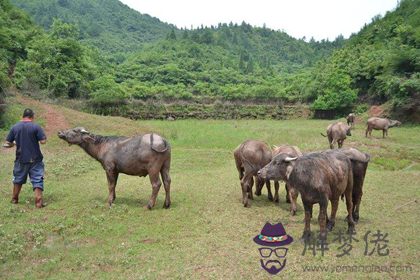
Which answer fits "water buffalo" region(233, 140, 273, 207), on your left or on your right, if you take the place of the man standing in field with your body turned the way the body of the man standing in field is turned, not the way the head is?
on your right

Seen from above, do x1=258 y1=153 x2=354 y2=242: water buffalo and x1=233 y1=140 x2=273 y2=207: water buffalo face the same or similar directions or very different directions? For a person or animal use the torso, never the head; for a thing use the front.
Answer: very different directions

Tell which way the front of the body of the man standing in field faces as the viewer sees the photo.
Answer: away from the camera

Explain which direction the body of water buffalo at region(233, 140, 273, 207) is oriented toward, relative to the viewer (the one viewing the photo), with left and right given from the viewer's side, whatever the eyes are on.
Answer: facing away from the viewer and to the right of the viewer

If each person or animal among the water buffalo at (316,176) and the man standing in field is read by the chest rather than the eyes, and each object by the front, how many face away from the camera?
1

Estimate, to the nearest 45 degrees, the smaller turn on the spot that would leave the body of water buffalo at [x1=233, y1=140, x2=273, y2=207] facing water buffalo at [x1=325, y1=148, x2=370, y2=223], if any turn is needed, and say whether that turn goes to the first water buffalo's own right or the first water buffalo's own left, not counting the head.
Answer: approximately 90° to the first water buffalo's own right

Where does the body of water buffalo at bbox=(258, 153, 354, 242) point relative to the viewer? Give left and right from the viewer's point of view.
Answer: facing the viewer and to the left of the viewer
